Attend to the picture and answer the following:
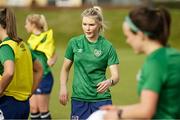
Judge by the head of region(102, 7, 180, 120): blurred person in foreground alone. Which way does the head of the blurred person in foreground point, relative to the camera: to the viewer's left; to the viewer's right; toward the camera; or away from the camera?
to the viewer's left

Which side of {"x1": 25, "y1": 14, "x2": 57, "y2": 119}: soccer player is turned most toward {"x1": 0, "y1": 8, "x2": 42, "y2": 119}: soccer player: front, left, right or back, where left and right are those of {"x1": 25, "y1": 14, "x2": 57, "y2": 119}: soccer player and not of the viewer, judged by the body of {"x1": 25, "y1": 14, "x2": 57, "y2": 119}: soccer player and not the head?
left
